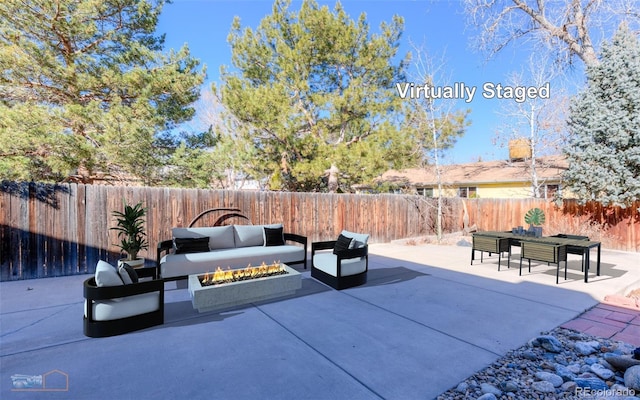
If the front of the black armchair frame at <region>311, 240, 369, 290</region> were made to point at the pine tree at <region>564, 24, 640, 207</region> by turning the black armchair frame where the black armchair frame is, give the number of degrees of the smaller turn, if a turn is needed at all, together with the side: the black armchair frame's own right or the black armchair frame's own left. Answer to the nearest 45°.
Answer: approximately 180°

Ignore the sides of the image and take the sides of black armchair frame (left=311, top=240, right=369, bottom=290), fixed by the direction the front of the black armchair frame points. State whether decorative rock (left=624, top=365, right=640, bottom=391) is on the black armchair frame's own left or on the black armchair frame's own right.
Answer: on the black armchair frame's own left

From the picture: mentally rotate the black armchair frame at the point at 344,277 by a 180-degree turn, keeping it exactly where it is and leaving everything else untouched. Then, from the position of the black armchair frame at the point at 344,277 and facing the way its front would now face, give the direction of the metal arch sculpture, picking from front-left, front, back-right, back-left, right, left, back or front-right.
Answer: left

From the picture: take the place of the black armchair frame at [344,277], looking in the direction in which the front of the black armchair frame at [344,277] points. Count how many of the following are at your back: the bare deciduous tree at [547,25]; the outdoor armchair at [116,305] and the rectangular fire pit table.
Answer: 1

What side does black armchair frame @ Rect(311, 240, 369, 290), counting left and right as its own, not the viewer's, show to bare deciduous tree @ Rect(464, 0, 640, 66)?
back

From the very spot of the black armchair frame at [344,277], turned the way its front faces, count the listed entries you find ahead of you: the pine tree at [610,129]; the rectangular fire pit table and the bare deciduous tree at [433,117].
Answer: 1

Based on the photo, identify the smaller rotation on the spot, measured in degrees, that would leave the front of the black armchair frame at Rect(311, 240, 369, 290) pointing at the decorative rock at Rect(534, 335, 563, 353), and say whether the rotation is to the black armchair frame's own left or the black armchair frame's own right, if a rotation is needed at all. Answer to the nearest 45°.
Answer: approximately 90° to the black armchair frame's own left

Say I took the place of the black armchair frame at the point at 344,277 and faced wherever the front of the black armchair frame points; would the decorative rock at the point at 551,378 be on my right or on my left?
on my left

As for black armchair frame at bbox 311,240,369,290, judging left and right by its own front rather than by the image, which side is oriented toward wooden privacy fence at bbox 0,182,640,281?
right

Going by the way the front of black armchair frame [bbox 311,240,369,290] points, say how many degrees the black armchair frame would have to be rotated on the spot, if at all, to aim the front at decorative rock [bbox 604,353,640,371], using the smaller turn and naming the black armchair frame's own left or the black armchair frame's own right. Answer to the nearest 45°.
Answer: approximately 90° to the black armchair frame's own left

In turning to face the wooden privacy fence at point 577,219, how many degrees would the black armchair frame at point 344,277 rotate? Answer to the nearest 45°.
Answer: approximately 180°

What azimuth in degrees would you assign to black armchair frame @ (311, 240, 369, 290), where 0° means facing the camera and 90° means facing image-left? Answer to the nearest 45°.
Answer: approximately 45°

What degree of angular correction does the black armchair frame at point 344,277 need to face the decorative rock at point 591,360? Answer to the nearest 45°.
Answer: approximately 90° to its left

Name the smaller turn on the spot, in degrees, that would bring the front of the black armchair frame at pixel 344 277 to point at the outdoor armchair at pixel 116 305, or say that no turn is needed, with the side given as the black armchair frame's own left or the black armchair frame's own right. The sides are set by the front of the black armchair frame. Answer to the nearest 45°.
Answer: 0° — it already faces it
